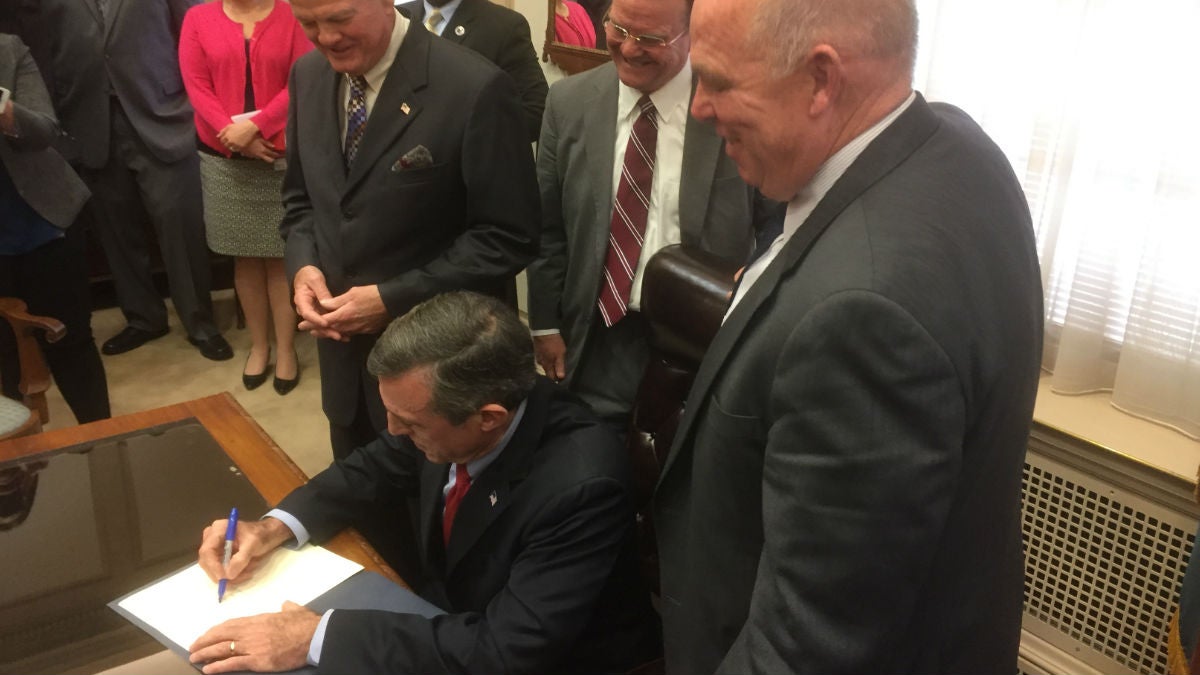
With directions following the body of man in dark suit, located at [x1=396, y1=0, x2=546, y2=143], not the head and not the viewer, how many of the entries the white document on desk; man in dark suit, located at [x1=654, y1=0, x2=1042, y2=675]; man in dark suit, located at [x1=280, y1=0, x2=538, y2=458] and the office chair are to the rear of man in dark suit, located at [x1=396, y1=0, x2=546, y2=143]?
0

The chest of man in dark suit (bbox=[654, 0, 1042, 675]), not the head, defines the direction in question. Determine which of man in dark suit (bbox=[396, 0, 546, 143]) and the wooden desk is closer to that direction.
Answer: the wooden desk

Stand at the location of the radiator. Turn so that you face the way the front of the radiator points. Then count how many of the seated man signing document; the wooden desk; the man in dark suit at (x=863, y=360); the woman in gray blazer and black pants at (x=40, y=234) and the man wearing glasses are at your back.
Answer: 0

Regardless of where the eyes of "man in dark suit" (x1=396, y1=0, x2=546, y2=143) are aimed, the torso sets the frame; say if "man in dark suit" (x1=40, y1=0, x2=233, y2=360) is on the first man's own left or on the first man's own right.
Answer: on the first man's own right

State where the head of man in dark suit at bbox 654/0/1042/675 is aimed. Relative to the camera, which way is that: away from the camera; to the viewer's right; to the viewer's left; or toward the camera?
to the viewer's left

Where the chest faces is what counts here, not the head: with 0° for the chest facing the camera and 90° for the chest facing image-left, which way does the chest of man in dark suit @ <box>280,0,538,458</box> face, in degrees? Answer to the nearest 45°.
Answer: approximately 45°

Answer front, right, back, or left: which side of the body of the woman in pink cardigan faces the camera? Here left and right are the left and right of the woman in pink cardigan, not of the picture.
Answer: front

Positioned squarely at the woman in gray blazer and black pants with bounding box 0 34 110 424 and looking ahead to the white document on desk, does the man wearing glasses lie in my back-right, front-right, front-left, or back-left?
front-left

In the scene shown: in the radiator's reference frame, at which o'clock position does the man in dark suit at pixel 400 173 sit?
The man in dark suit is roughly at 1 o'clock from the radiator.

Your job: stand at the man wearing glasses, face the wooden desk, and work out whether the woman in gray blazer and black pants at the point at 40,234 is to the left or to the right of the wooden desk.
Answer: right

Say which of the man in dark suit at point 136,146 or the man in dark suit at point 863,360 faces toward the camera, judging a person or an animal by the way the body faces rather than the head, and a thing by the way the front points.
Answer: the man in dark suit at point 136,146

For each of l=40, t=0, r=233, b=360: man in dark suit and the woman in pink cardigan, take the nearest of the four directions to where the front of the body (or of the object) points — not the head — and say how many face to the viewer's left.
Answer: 0

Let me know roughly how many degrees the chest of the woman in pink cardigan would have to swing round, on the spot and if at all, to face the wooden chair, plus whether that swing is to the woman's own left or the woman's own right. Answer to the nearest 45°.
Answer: approximately 45° to the woman's own right

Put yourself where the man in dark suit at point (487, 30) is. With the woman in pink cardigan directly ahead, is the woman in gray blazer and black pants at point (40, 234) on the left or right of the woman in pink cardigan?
left

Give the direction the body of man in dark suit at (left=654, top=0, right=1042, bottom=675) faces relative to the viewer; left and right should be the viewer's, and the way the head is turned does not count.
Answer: facing to the left of the viewer

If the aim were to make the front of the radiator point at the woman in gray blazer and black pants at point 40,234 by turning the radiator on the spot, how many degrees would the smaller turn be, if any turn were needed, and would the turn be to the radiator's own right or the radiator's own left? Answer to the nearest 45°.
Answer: approximately 45° to the radiator's own right

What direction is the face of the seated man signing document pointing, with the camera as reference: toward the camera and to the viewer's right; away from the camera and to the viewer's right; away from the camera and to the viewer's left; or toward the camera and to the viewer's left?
toward the camera and to the viewer's left

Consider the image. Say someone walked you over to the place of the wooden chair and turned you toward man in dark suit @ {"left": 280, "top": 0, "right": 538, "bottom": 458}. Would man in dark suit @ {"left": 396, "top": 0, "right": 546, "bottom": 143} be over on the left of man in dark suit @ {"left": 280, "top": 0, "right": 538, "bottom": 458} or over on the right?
left
